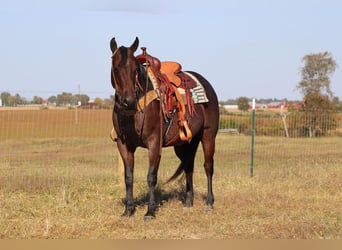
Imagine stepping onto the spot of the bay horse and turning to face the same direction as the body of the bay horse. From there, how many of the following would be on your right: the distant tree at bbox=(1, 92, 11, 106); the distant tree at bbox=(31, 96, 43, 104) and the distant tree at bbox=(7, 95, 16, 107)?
3

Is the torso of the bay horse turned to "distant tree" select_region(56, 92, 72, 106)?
no

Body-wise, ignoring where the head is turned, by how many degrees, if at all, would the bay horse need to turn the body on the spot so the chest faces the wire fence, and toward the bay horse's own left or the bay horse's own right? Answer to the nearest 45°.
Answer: approximately 135° to the bay horse's own right

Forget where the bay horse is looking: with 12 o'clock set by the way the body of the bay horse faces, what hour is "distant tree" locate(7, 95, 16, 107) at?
The distant tree is roughly at 3 o'clock from the bay horse.

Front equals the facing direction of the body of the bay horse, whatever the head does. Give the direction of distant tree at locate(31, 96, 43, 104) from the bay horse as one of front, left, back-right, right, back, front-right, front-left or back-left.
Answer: right

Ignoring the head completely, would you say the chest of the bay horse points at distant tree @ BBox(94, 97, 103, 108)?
no

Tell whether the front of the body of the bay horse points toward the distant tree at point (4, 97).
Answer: no

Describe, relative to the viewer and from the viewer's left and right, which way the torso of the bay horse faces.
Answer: facing the viewer and to the left of the viewer
